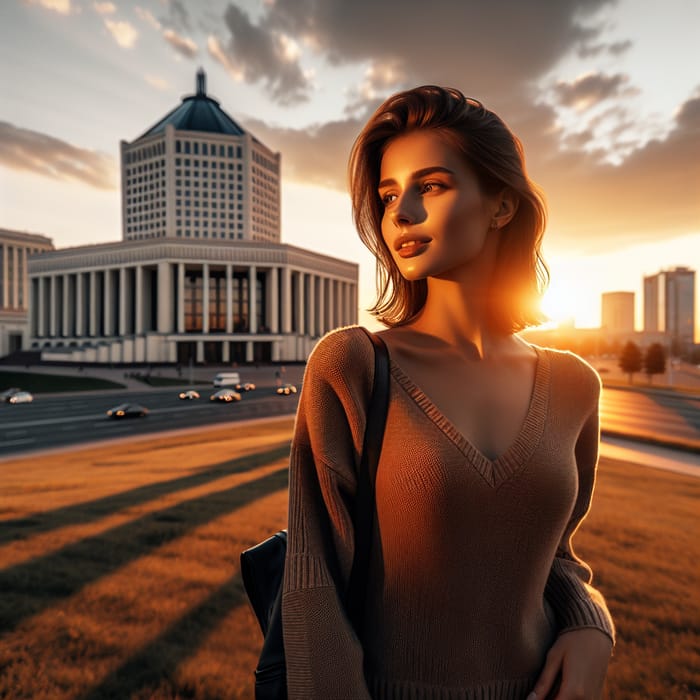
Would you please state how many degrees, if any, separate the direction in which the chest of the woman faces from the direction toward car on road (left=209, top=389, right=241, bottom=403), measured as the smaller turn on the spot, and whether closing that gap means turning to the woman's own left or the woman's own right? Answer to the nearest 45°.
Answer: approximately 180°

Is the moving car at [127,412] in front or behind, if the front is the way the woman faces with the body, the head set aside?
behind

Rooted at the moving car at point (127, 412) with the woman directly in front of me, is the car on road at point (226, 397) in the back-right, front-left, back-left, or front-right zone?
back-left

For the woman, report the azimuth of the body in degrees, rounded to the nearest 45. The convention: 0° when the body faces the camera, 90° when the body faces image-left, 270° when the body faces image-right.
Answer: approximately 315°

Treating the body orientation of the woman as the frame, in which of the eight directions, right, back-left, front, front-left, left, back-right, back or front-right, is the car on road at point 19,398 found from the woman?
back

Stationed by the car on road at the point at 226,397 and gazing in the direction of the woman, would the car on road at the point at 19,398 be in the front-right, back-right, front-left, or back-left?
back-right

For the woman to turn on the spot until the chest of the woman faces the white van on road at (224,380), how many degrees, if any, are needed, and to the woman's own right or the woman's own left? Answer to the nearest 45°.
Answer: approximately 180°

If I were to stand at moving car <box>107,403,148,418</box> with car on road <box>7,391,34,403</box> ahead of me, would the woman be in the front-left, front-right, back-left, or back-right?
back-left
